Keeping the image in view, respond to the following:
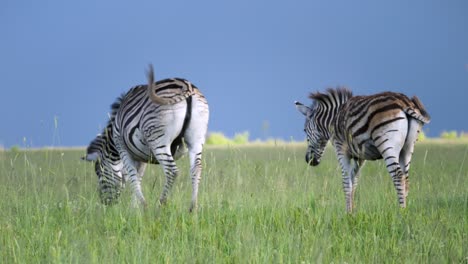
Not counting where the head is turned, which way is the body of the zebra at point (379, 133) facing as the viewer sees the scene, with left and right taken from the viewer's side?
facing away from the viewer and to the left of the viewer

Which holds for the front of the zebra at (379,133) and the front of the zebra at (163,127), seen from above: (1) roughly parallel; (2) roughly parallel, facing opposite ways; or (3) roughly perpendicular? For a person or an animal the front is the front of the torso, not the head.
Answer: roughly parallel

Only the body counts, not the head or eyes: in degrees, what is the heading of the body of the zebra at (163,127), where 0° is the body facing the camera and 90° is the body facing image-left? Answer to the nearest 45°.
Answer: approximately 135°

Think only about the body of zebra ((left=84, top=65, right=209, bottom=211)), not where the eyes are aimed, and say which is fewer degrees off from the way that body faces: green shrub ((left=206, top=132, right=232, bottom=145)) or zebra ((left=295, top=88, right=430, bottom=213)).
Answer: the green shrub

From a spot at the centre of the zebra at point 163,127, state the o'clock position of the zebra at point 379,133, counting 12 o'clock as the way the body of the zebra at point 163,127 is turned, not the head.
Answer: the zebra at point 379,133 is roughly at 5 o'clock from the zebra at point 163,127.

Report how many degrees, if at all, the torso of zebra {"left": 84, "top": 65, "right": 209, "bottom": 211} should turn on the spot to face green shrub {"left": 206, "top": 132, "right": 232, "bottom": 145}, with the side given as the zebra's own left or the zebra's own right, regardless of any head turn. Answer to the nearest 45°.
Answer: approximately 45° to the zebra's own right

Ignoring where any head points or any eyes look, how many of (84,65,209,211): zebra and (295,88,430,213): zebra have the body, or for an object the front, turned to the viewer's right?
0

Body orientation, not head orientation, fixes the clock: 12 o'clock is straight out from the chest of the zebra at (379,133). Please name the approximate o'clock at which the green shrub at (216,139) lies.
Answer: The green shrub is roughly at 1 o'clock from the zebra.

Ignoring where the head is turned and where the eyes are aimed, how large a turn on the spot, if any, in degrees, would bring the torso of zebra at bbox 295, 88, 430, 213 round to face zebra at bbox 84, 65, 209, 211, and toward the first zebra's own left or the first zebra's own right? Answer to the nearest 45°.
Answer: approximately 45° to the first zebra's own left
